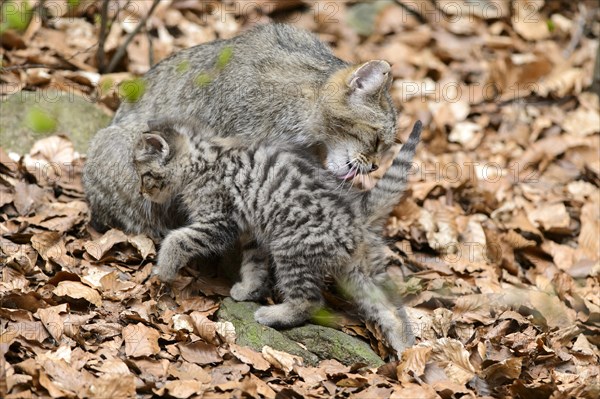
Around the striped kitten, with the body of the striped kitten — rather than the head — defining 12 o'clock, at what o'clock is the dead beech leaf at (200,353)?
The dead beech leaf is roughly at 10 o'clock from the striped kitten.

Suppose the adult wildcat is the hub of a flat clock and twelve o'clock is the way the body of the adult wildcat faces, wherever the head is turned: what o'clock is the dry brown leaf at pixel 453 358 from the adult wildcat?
The dry brown leaf is roughly at 2 o'clock from the adult wildcat.

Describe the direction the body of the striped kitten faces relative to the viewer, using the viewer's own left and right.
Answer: facing to the left of the viewer

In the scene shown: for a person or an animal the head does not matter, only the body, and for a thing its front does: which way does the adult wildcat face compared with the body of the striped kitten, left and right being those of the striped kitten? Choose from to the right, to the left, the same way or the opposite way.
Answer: the opposite way

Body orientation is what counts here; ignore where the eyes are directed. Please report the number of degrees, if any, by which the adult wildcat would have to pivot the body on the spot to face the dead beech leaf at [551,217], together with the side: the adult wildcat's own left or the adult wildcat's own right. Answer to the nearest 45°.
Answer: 0° — it already faces it

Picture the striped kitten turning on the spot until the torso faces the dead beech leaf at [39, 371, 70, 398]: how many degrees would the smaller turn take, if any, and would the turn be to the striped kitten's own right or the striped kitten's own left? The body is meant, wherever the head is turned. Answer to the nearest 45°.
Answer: approximately 45° to the striped kitten's own left

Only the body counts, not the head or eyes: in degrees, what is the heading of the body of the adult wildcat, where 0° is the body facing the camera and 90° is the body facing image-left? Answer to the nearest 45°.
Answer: approximately 270°

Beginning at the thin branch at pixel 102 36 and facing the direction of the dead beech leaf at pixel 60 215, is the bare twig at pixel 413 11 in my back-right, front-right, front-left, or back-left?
back-left

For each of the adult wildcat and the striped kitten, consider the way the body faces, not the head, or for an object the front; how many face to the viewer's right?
1

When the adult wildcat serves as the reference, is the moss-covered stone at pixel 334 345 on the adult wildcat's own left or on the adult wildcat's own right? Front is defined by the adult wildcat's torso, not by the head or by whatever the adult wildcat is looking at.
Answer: on the adult wildcat's own right

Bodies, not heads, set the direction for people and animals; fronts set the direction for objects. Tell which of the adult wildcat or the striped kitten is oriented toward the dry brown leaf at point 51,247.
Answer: the striped kitten

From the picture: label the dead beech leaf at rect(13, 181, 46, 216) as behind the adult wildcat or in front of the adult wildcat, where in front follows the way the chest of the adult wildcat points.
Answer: behind

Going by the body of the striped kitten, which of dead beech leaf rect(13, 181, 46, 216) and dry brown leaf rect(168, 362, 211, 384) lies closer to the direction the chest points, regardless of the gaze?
the dead beech leaf
